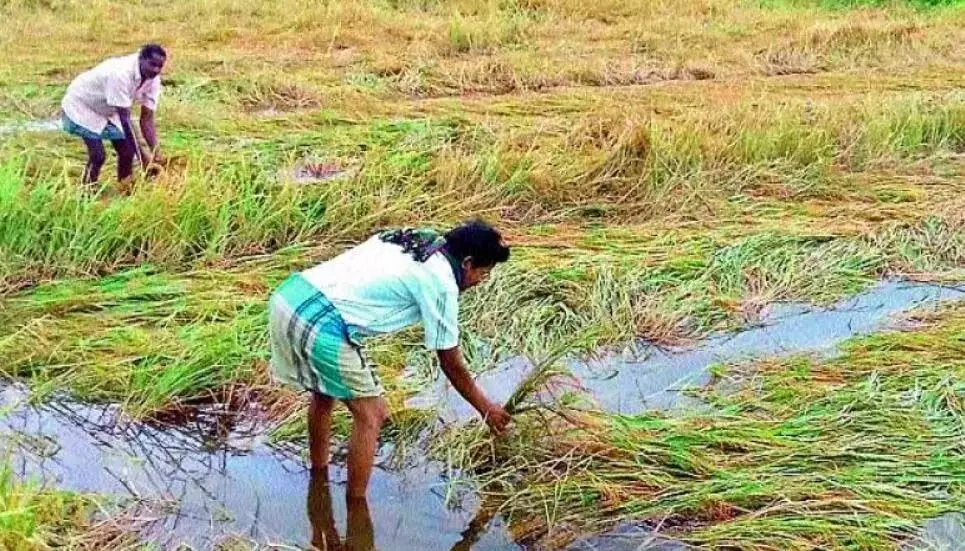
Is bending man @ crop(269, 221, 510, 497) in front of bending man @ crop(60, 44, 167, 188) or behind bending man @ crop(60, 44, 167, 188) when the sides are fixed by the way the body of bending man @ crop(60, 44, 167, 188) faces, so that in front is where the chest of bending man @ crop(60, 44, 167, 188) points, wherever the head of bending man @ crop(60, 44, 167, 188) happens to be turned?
in front

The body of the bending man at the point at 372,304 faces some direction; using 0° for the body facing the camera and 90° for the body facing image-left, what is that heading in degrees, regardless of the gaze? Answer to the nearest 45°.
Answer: approximately 270°

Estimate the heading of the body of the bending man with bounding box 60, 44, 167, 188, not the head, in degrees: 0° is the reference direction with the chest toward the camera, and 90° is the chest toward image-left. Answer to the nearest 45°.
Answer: approximately 315°

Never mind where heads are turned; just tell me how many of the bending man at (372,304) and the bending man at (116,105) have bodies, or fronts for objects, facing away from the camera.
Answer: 0
